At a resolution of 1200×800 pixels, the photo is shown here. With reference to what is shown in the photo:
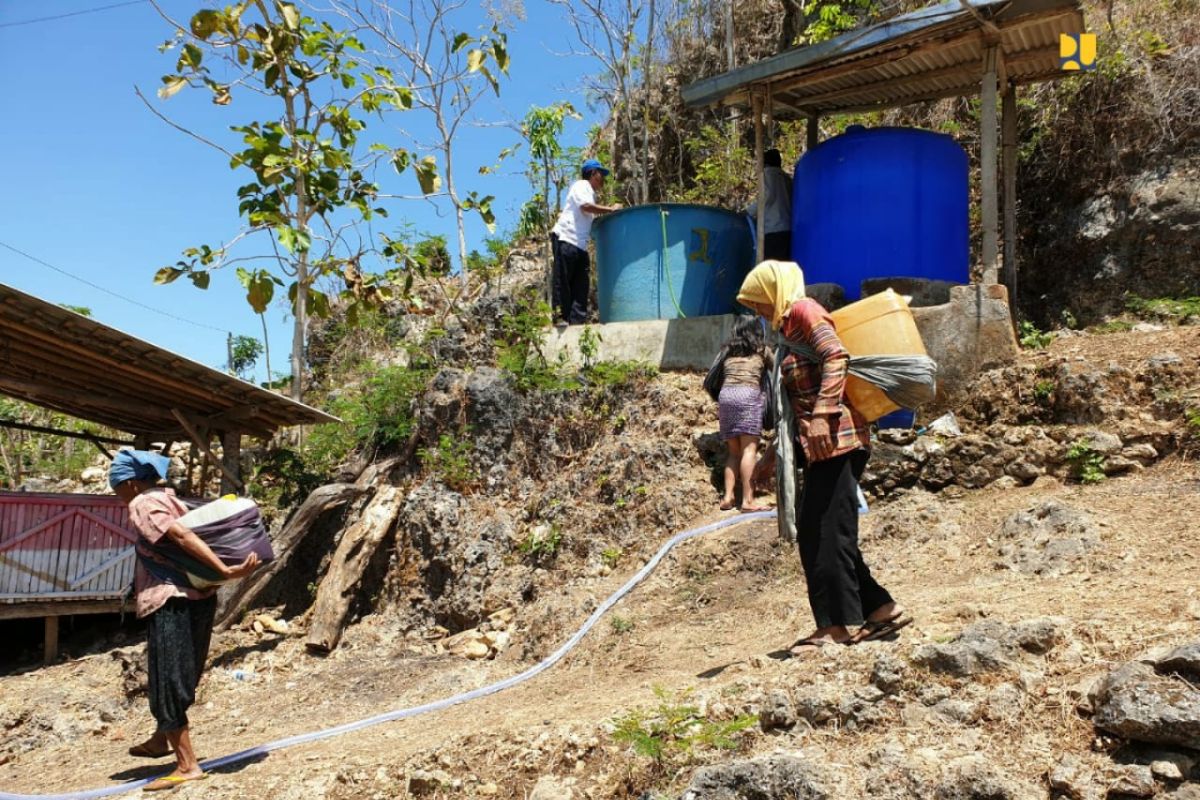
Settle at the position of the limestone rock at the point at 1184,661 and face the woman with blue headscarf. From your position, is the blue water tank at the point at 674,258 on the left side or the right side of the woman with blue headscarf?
right

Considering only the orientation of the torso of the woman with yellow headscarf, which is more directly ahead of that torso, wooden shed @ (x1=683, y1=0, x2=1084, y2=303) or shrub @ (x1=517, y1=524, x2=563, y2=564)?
the shrub

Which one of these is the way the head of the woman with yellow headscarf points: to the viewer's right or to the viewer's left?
to the viewer's left

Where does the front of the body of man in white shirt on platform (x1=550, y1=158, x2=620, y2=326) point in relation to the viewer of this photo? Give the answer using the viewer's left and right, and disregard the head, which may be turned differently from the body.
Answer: facing to the right of the viewer

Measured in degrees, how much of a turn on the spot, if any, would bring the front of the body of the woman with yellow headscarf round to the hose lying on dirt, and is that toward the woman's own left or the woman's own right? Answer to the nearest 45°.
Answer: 0° — they already face it

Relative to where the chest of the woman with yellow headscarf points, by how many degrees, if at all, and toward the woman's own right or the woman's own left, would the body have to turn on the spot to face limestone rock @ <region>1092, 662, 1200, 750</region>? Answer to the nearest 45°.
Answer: approximately 135° to the woman's own left

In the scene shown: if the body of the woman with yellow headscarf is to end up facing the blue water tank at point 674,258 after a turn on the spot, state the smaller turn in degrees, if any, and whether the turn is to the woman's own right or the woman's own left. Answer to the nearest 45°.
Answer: approximately 90° to the woman's own right

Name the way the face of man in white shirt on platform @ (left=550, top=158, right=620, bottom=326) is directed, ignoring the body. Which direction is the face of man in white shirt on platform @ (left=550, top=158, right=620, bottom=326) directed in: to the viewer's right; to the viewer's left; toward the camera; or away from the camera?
to the viewer's right

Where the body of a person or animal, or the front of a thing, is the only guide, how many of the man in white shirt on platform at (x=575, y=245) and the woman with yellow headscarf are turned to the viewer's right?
1

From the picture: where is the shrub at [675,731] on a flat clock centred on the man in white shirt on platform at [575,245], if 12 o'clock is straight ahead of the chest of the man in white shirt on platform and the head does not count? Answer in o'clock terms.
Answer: The shrub is roughly at 3 o'clock from the man in white shirt on platform.

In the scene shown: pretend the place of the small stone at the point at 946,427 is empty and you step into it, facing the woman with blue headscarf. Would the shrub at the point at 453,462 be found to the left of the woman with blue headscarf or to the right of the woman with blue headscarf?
right

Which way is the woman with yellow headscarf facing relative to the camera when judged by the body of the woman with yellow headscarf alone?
to the viewer's left
